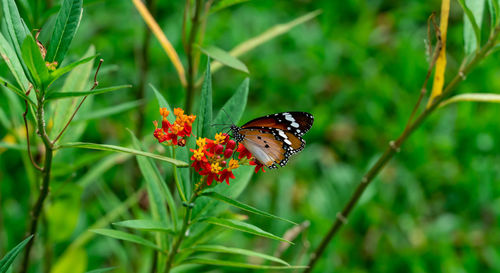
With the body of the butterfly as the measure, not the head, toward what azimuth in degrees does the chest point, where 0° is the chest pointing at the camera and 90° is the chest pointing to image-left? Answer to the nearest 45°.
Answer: approximately 90°
